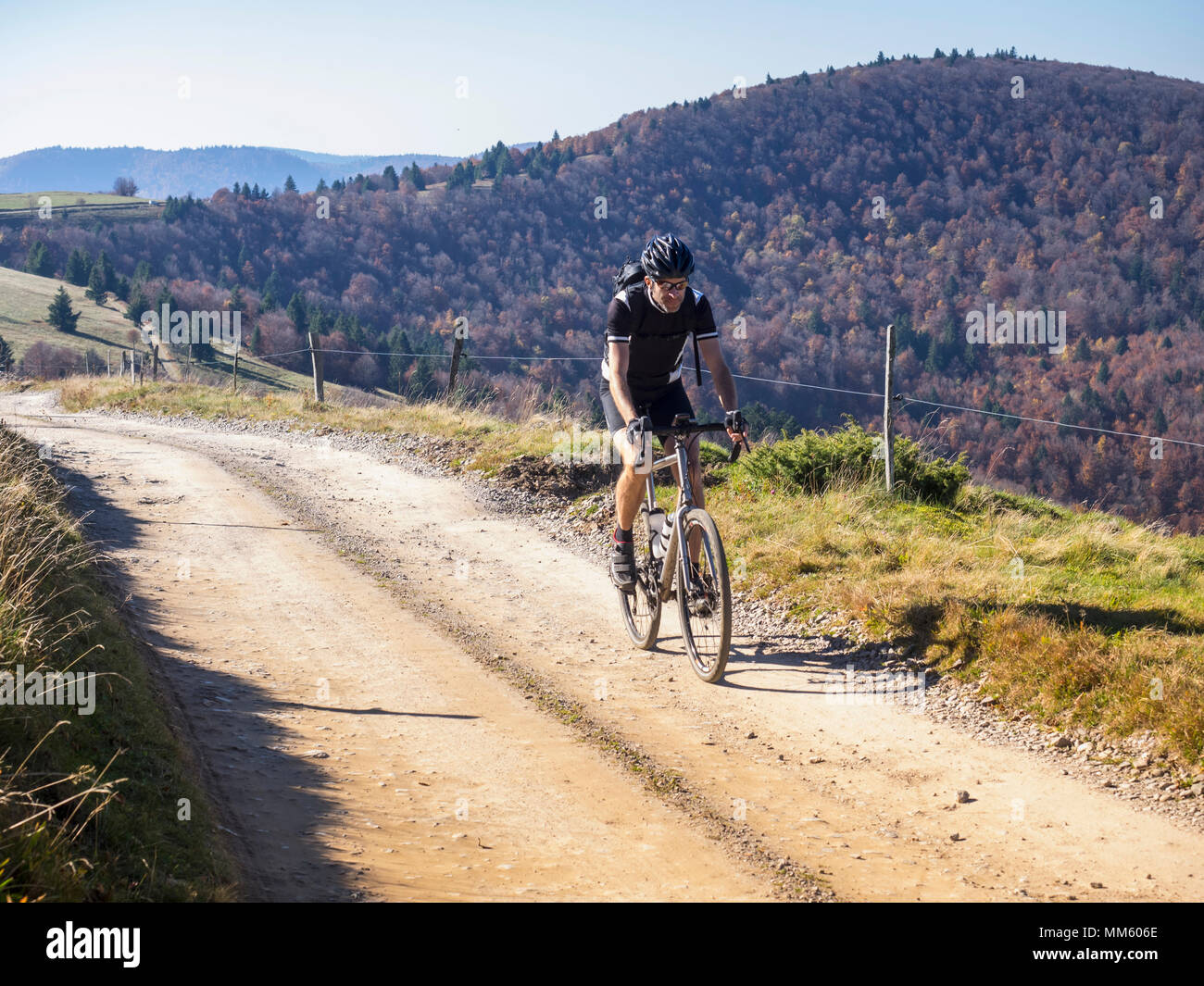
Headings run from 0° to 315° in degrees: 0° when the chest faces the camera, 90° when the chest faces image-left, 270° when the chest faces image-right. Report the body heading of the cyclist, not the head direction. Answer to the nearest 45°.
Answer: approximately 315°

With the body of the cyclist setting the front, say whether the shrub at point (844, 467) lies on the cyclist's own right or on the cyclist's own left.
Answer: on the cyclist's own left

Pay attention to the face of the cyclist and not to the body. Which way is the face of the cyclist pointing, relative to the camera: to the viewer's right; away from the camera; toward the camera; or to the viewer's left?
toward the camera

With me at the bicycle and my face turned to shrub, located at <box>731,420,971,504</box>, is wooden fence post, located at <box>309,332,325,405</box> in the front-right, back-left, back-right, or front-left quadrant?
front-left

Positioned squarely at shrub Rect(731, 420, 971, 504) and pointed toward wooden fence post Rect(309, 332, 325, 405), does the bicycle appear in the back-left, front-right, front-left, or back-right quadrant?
back-left
